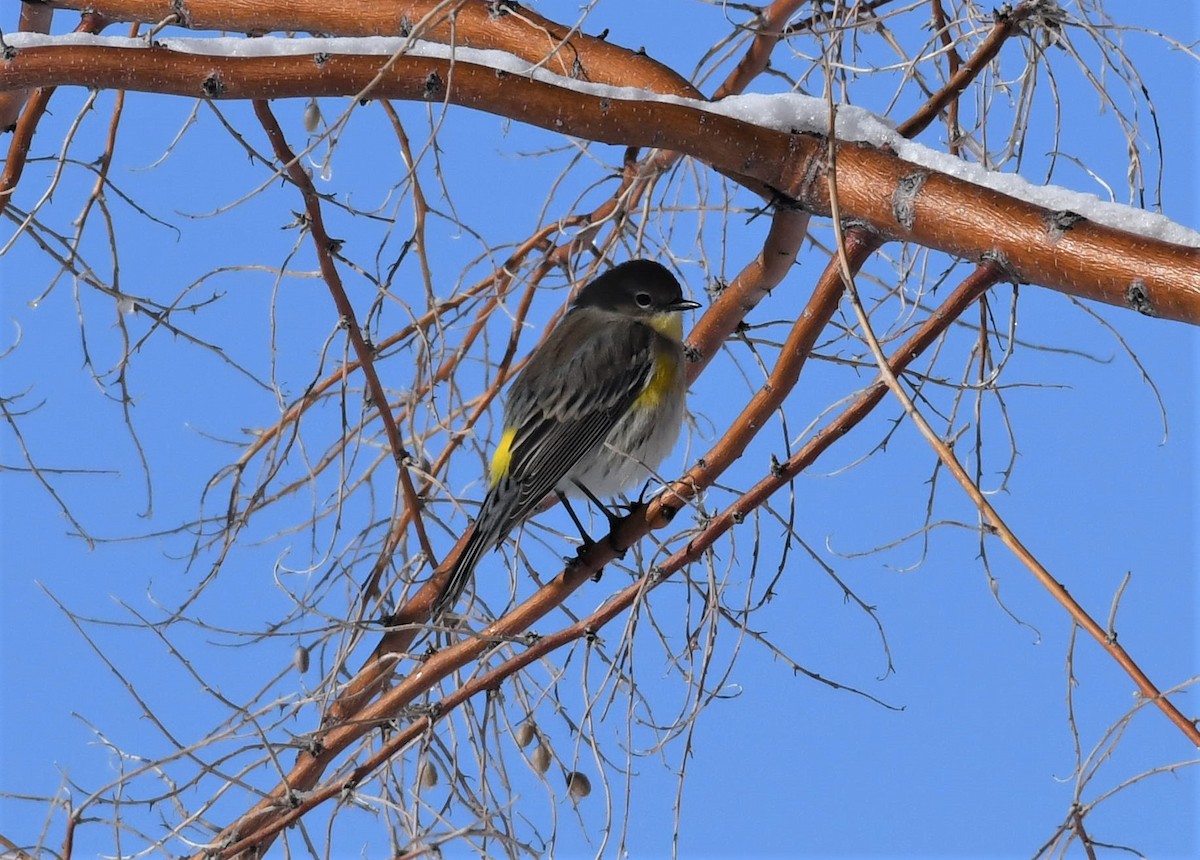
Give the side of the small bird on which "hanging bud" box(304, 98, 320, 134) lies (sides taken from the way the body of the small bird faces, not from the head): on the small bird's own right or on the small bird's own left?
on the small bird's own right

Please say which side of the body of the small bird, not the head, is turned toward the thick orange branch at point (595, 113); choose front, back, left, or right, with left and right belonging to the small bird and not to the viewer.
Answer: right

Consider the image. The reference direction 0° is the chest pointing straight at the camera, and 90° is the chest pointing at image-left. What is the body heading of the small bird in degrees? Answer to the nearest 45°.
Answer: approximately 270°
